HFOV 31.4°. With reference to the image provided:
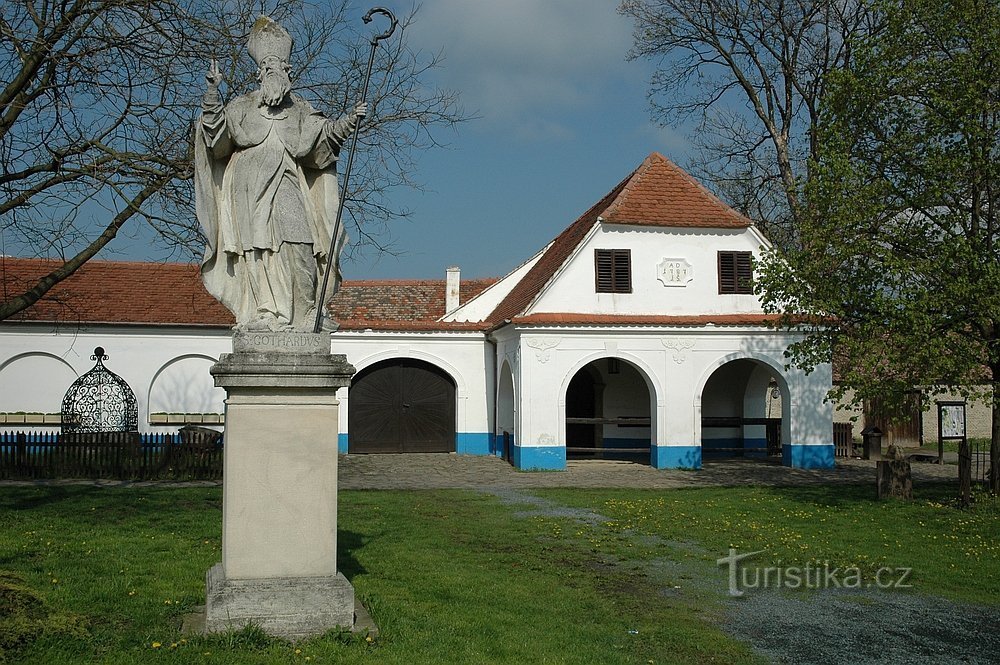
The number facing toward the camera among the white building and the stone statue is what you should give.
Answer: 2

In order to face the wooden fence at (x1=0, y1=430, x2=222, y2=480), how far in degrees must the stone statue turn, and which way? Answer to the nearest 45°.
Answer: approximately 180°

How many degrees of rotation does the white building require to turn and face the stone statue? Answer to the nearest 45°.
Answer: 0° — it already faces it

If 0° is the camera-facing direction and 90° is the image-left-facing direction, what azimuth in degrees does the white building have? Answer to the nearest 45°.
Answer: approximately 0°

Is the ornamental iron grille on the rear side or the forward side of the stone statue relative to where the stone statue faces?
on the rear side

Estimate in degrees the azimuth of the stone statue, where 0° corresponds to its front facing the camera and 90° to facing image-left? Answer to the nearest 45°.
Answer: approximately 0°

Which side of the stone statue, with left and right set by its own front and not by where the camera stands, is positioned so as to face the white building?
back
